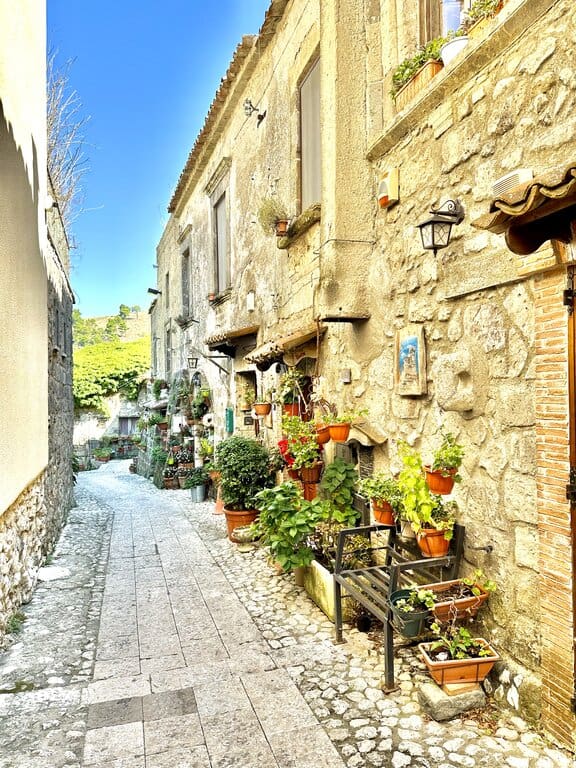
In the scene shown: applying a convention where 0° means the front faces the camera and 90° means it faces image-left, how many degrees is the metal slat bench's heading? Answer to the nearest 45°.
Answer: approximately 45°

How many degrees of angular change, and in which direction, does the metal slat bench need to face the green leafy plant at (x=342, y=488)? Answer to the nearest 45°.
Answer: approximately 135° to its right

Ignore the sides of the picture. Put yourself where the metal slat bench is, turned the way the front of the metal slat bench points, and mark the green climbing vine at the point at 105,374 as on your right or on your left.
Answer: on your right

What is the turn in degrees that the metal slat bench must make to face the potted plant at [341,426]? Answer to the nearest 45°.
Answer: approximately 90° to its right

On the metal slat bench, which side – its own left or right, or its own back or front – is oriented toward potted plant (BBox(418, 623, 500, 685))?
left

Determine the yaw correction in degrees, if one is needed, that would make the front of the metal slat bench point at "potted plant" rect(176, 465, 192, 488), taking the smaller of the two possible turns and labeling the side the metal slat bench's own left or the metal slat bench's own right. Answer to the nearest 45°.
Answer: approximately 90° to the metal slat bench's own right

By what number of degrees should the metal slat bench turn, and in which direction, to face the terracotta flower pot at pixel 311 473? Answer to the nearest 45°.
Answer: approximately 90° to its right

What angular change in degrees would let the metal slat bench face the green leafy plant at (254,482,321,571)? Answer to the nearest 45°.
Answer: approximately 90° to its right

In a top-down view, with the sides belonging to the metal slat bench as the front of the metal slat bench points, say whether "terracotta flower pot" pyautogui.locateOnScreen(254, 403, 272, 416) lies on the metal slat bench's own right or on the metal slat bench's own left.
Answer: on the metal slat bench's own right

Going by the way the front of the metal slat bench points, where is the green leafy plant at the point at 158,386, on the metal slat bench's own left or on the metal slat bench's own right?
on the metal slat bench's own right

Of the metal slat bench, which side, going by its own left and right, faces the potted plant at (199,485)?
right

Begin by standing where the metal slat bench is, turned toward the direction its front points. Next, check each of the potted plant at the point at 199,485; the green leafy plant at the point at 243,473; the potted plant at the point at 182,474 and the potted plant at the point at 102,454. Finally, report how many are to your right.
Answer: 4

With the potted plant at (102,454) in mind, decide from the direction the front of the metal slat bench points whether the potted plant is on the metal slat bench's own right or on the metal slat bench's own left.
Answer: on the metal slat bench's own right
